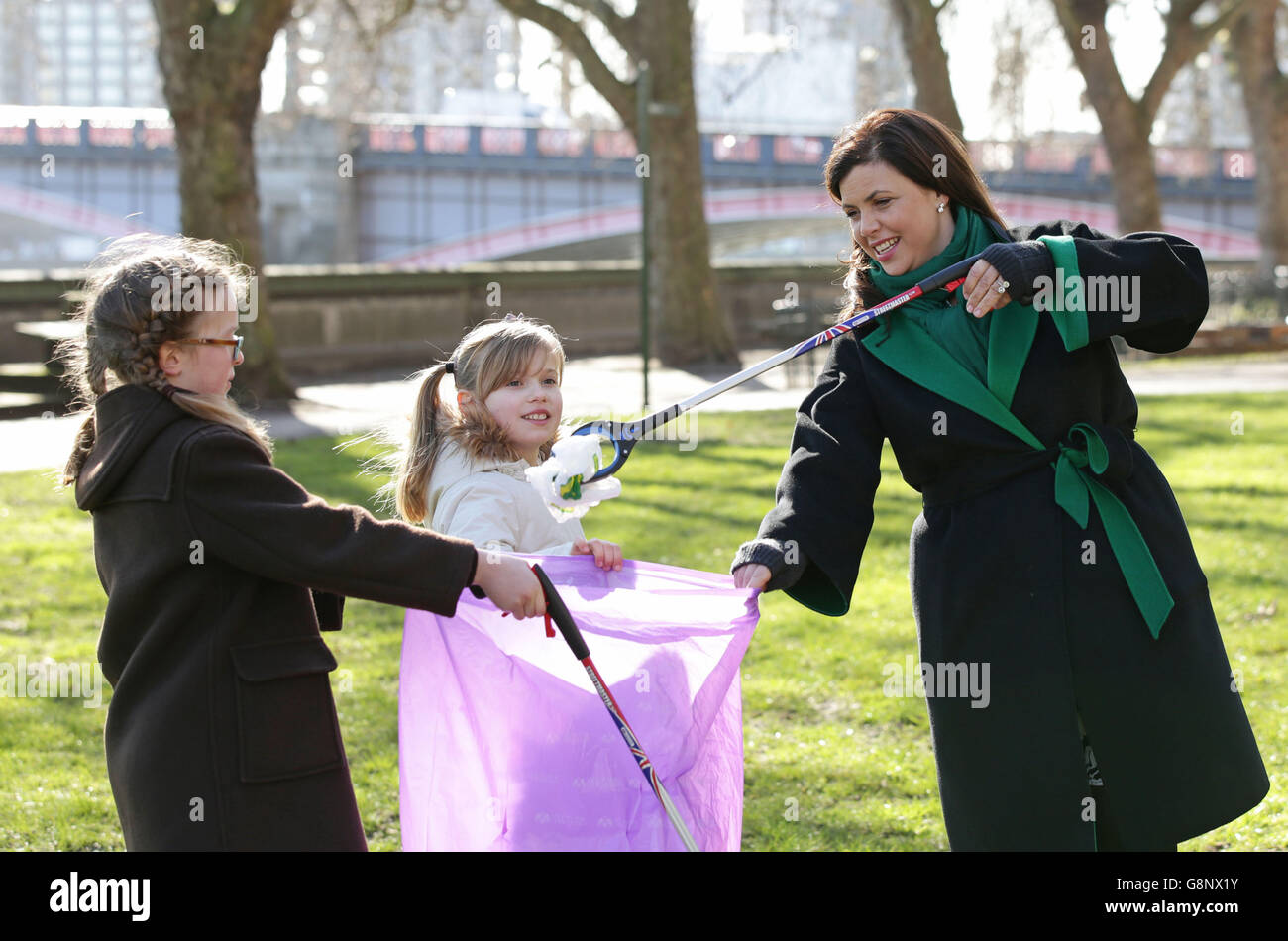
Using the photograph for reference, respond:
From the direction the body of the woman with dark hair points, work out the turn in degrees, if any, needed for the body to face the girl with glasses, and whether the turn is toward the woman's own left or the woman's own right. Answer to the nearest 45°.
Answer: approximately 45° to the woman's own right

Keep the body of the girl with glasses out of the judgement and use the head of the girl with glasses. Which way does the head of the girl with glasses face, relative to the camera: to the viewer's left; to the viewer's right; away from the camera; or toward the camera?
to the viewer's right

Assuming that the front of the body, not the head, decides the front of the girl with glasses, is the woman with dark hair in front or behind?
in front

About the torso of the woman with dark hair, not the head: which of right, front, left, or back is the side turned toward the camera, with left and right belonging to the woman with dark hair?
front

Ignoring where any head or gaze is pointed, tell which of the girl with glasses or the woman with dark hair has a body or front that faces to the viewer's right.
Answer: the girl with glasses

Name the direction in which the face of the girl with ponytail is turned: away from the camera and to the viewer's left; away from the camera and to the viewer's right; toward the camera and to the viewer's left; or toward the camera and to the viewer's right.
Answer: toward the camera and to the viewer's right

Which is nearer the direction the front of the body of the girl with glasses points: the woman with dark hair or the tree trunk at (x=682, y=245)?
the woman with dark hair

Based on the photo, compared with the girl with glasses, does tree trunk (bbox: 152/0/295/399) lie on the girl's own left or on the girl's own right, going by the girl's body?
on the girl's own left

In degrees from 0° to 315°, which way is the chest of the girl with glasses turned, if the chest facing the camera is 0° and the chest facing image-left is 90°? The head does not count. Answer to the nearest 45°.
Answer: approximately 270°

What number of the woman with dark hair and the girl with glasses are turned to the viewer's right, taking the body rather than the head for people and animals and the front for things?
1

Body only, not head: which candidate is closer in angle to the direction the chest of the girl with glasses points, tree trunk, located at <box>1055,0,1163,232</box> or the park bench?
the tree trunk

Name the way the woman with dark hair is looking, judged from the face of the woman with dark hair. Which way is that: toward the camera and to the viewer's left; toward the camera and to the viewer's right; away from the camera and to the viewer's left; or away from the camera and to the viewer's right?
toward the camera and to the viewer's left
